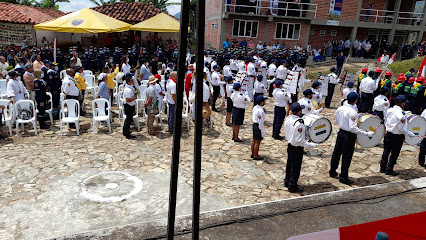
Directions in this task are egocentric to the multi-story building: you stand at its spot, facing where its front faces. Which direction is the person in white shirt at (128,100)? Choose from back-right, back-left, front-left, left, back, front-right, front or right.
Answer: front

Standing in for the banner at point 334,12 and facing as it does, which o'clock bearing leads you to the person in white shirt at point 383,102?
The person in white shirt is roughly at 12 o'clock from the banner.

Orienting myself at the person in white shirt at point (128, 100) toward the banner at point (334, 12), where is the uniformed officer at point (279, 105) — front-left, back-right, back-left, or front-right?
front-right

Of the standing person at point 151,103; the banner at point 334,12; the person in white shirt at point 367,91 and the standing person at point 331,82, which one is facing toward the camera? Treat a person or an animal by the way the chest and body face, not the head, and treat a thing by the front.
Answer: the banner

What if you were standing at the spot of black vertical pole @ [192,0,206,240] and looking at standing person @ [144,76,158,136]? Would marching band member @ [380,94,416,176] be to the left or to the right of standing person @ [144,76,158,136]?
right

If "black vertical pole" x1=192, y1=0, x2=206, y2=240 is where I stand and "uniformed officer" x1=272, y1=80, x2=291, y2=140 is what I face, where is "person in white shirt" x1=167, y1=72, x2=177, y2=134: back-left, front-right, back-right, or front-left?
front-left

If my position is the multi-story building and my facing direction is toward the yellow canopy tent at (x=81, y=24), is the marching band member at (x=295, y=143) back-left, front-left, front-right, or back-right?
front-left

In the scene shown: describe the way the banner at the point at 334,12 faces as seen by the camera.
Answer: facing the viewer
